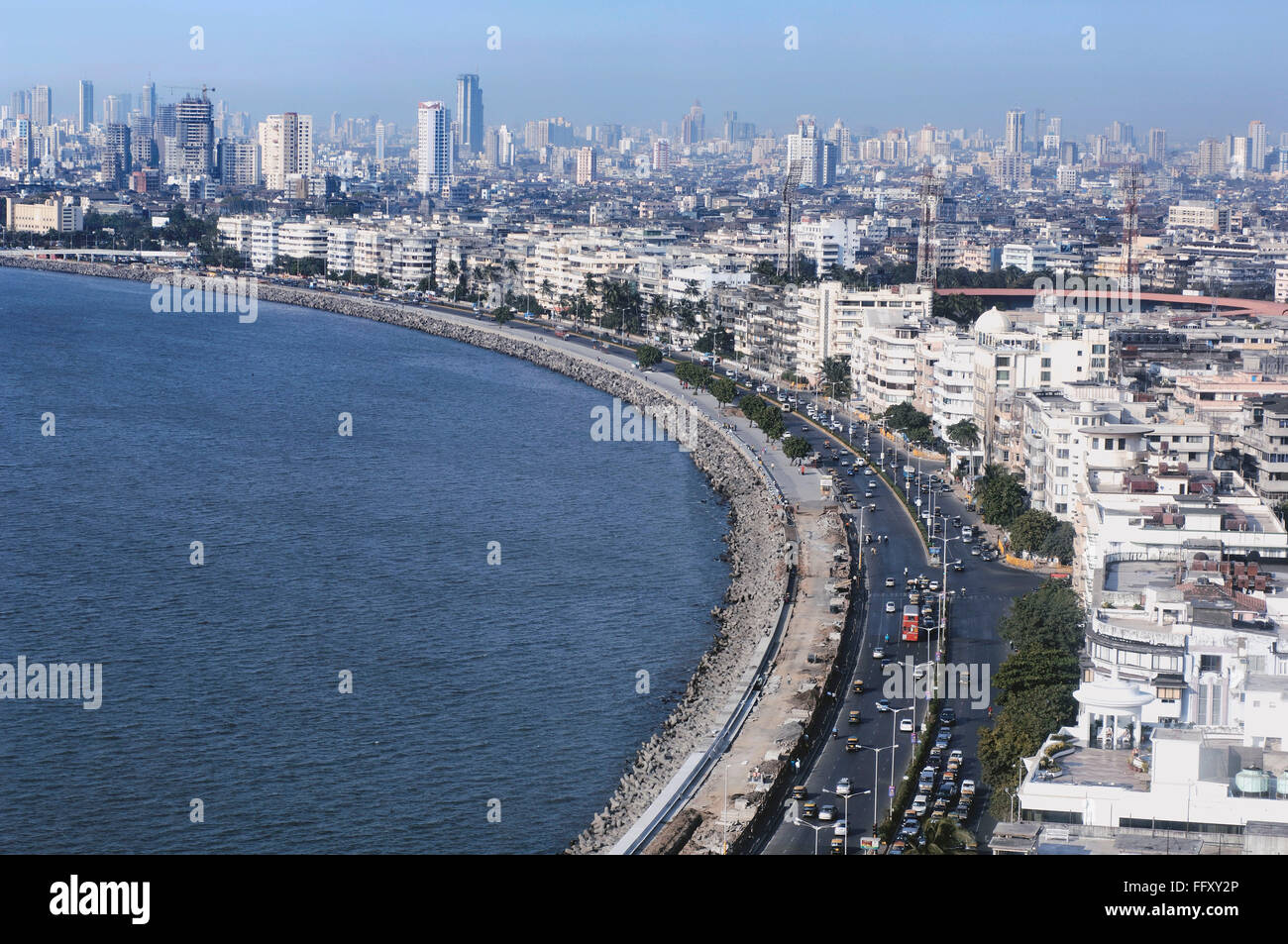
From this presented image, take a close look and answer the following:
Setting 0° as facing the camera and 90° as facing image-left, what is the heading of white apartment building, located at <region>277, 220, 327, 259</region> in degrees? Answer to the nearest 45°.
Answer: approximately 0°

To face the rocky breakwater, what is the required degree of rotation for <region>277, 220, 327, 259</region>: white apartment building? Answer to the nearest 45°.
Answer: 0° — it already faces it

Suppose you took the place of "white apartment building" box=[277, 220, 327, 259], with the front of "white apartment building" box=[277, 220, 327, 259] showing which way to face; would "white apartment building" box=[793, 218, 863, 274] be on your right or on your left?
on your left

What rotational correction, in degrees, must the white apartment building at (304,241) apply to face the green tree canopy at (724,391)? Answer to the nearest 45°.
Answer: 0° — it already faces it

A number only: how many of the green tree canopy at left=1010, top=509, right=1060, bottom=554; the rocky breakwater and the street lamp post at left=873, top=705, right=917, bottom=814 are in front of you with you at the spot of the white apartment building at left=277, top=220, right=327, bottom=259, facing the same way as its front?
3

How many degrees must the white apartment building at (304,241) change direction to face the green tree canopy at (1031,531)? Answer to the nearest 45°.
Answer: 0° — it already faces it

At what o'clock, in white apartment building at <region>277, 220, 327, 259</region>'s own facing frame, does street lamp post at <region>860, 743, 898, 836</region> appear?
The street lamp post is roughly at 12 o'clock from the white apartment building.

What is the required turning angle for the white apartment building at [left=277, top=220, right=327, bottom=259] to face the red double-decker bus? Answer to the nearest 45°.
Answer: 0° — it already faces it
